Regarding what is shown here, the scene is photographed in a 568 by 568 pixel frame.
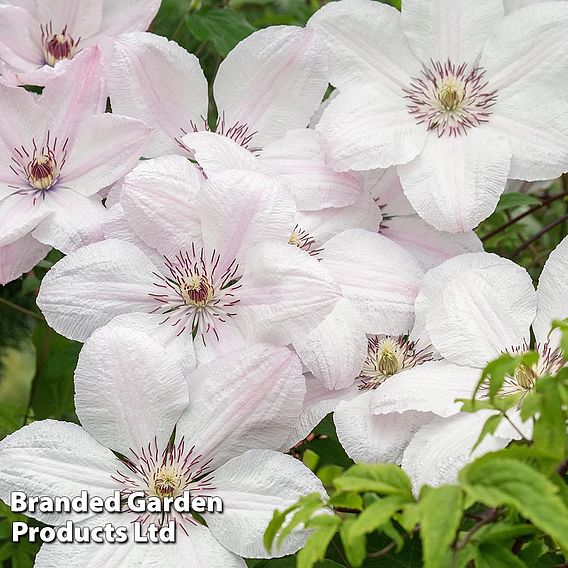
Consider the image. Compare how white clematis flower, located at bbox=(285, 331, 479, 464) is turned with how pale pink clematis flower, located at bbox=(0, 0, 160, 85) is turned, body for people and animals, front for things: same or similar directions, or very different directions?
same or similar directions

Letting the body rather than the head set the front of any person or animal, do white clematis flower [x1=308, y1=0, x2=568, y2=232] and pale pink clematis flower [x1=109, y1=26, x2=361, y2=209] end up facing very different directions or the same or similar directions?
same or similar directions

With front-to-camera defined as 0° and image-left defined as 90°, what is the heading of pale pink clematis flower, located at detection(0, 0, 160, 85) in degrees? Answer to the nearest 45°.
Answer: approximately 0°

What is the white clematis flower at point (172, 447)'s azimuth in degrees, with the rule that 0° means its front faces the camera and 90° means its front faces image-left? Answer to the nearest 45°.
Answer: approximately 0°

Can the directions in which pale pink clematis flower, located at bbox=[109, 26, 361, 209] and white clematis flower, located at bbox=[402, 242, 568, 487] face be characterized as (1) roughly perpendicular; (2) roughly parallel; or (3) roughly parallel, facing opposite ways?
roughly parallel

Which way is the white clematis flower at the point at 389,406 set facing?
toward the camera

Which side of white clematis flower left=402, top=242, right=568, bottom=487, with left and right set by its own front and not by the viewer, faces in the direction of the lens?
front

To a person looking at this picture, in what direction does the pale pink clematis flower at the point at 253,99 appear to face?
facing the viewer

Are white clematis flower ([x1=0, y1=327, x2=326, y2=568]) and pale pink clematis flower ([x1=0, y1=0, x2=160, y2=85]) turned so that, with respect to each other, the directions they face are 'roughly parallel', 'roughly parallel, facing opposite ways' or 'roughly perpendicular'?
roughly parallel
